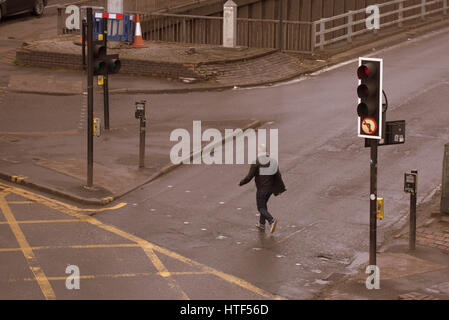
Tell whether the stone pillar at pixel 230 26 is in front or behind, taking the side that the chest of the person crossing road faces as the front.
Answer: in front

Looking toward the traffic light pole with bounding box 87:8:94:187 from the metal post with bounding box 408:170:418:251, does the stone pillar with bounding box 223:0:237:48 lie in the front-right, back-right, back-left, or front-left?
front-right

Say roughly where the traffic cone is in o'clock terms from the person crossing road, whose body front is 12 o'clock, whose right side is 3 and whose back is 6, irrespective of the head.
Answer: The traffic cone is roughly at 1 o'clock from the person crossing road.

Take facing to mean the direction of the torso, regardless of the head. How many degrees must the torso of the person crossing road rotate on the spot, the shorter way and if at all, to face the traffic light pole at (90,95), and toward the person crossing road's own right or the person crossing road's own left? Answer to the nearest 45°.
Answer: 0° — they already face it

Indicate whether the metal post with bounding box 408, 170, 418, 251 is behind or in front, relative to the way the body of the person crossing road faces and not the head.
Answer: behind

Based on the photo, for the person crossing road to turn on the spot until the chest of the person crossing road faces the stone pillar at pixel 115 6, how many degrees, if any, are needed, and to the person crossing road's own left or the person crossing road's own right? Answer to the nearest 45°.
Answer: approximately 45° to the person crossing road's own right

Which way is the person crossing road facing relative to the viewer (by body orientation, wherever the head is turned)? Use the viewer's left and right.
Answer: facing away from the viewer and to the left of the viewer

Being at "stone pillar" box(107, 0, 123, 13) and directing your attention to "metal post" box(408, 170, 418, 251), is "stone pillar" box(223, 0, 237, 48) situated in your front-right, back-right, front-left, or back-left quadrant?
front-left

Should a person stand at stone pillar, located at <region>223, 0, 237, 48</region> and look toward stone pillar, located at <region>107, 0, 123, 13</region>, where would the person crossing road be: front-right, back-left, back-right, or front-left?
back-left

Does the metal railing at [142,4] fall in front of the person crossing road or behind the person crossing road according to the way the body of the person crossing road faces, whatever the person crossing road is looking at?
in front
